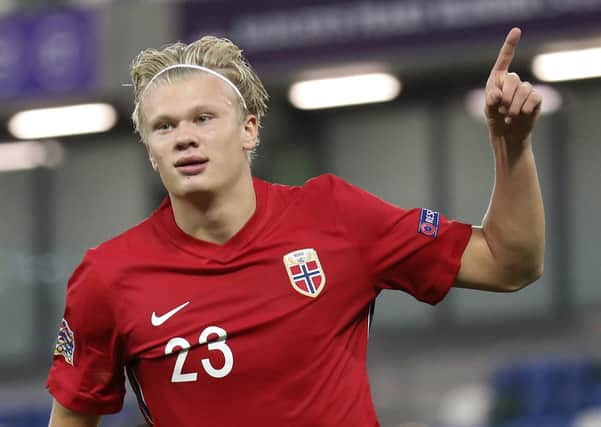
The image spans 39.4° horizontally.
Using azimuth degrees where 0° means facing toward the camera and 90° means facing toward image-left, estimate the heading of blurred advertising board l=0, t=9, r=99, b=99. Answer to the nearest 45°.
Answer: approximately 0°

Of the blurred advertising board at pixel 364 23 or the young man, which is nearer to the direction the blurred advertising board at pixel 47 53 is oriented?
the young man

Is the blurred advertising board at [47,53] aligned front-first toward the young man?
yes

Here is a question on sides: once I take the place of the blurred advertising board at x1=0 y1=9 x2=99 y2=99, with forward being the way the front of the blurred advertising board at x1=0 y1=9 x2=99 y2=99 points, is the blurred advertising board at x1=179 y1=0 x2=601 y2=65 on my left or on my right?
on my left

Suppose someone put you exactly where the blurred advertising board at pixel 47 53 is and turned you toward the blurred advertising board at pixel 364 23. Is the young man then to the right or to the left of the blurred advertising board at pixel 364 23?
right
